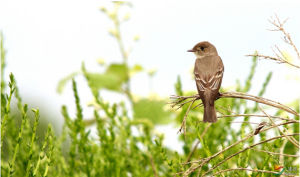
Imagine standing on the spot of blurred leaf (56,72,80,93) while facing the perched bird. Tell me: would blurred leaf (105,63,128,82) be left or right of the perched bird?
left

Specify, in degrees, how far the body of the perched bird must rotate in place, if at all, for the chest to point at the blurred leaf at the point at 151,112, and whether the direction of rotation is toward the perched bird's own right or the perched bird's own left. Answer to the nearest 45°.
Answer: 0° — it already faces it
